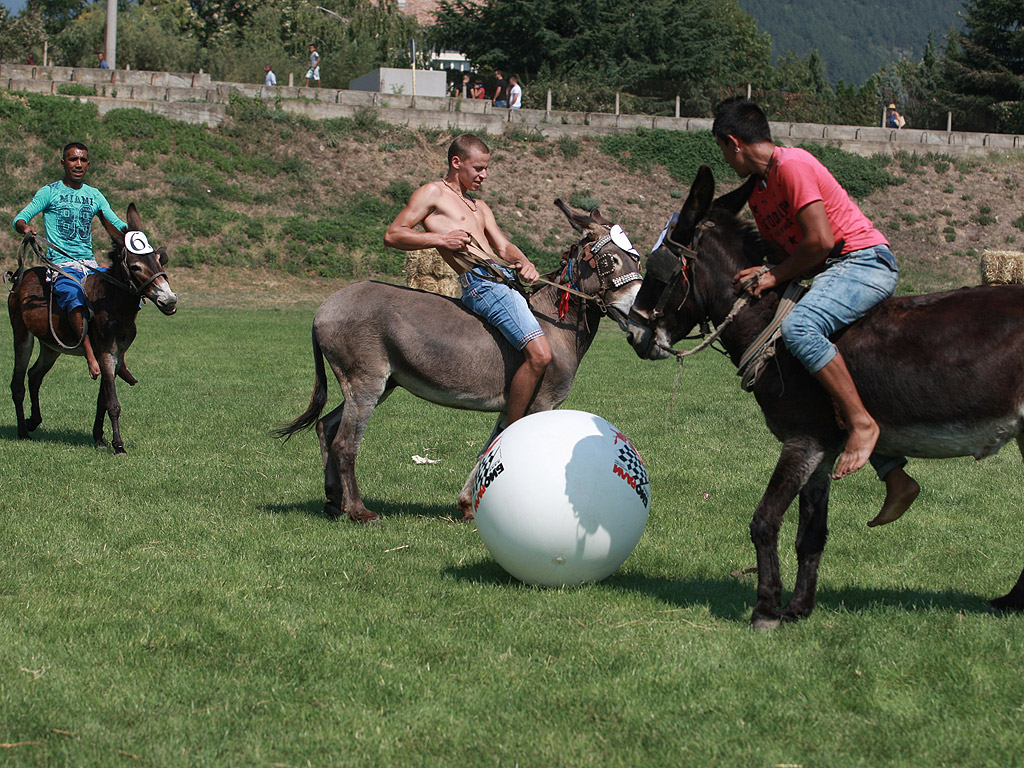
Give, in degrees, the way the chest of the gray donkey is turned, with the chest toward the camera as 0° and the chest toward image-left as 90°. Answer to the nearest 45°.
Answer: approximately 270°

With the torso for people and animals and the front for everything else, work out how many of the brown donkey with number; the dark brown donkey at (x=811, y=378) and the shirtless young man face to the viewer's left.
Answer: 1

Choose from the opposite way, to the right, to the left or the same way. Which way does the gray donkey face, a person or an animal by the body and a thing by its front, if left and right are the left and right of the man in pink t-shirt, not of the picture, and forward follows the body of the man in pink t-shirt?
the opposite way

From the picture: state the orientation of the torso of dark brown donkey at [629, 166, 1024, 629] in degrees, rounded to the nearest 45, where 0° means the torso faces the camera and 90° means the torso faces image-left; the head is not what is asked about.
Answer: approximately 90°

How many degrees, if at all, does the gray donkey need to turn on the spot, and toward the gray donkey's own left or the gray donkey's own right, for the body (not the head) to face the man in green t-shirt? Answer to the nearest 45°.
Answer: approximately 135° to the gray donkey's own left

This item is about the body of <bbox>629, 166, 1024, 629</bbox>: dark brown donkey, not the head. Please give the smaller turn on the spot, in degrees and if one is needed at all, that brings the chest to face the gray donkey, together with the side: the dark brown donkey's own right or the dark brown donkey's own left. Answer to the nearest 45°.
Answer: approximately 45° to the dark brown donkey's own right

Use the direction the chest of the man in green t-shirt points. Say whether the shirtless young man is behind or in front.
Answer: in front

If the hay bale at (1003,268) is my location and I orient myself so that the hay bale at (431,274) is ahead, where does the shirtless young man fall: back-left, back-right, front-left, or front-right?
front-left

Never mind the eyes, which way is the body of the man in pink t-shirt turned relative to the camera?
to the viewer's left

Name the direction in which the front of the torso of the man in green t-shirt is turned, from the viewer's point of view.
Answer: toward the camera

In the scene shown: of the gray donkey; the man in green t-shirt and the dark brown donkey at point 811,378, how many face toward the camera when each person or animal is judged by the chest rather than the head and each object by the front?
1

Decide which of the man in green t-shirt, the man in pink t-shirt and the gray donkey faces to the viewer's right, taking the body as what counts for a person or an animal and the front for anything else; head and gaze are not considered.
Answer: the gray donkey

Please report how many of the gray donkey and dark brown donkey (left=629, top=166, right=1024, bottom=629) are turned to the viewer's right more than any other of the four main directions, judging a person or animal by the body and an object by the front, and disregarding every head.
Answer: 1

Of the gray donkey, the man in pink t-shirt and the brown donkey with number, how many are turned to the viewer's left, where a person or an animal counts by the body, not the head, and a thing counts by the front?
1

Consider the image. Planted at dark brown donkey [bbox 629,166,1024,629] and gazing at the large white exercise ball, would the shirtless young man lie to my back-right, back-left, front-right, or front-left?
front-right

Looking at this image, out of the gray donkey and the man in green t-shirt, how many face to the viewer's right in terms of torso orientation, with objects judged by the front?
1
